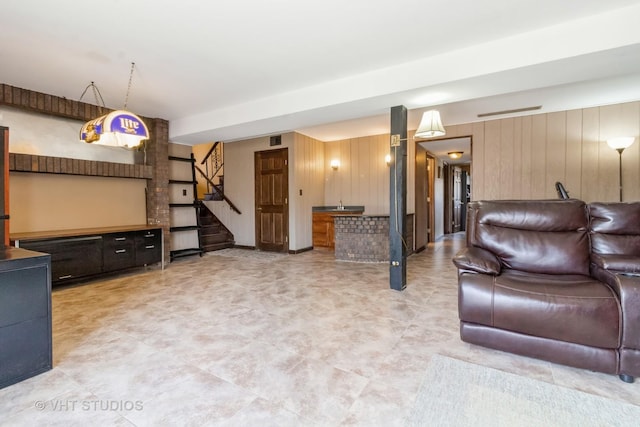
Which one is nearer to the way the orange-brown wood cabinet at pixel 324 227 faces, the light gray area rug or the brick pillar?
the light gray area rug

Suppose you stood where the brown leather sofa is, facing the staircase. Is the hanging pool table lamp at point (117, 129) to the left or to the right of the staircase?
left

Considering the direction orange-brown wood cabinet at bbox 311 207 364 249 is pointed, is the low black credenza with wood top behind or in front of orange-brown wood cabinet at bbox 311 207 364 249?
in front

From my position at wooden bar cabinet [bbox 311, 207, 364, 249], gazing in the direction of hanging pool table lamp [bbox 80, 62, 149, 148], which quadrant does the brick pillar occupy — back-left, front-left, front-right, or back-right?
front-right

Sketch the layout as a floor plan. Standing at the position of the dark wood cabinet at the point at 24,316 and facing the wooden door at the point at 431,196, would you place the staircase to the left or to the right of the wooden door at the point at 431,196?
left

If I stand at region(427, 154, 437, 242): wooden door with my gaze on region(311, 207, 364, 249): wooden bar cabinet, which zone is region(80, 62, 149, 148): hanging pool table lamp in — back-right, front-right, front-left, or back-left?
front-left

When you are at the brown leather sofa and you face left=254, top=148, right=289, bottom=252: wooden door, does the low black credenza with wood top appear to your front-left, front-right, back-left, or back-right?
front-left

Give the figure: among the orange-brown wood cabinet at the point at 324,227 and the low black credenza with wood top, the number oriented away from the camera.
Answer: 0

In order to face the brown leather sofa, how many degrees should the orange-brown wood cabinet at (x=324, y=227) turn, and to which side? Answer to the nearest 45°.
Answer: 0° — it already faces it

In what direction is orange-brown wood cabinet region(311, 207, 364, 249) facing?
toward the camera

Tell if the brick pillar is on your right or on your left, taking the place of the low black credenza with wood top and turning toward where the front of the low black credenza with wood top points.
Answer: on your left

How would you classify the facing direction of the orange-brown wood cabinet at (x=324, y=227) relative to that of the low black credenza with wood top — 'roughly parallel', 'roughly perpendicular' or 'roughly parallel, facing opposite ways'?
roughly perpendicular

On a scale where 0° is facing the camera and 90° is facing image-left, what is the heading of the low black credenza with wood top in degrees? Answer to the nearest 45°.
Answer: approximately 315°

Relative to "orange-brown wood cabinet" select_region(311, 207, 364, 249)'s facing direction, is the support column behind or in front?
in front

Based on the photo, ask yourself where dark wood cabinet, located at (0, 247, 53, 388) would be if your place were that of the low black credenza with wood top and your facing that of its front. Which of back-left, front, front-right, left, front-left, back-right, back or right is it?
front-right

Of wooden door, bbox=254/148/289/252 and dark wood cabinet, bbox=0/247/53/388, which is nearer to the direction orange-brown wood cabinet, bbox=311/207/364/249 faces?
the dark wood cabinet

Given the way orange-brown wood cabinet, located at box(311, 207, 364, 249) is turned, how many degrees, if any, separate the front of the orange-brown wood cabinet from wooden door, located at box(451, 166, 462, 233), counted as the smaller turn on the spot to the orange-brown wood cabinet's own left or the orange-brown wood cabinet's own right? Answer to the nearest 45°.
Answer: approximately 135° to the orange-brown wood cabinet's own left

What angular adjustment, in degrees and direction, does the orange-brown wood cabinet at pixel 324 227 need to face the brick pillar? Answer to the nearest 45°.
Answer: approximately 45° to its right

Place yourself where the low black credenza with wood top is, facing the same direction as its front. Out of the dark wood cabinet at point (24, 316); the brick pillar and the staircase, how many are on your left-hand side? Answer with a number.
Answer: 2
